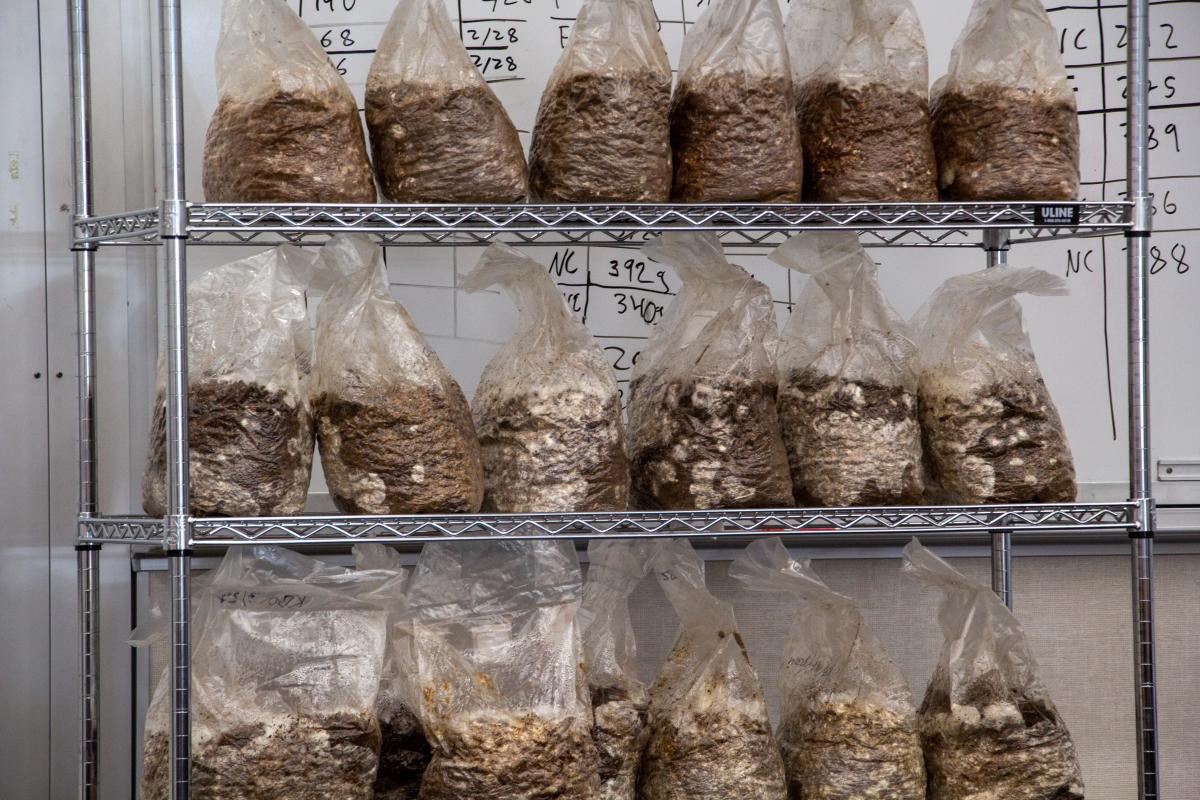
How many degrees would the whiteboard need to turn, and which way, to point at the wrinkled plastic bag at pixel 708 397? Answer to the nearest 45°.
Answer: approximately 45° to its right

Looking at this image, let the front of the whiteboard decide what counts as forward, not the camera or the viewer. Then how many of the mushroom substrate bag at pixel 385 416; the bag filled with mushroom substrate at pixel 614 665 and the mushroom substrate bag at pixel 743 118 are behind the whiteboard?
0

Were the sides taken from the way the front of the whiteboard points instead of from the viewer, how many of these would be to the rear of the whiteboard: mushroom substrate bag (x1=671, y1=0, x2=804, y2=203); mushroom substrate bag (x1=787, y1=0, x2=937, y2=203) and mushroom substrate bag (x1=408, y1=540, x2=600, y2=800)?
0

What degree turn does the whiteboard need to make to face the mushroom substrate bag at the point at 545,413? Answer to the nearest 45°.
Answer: approximately 45° to its right

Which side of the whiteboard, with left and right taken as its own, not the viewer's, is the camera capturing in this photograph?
front

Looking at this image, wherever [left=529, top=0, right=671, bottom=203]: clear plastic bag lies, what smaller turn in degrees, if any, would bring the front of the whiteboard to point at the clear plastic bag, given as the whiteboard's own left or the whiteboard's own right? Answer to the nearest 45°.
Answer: approximately 45° to the whiteboard's own right

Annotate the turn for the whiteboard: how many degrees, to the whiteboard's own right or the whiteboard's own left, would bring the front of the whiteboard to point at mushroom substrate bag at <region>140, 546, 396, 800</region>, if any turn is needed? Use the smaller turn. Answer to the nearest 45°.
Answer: approximately 45° to the whiteboard's own right
